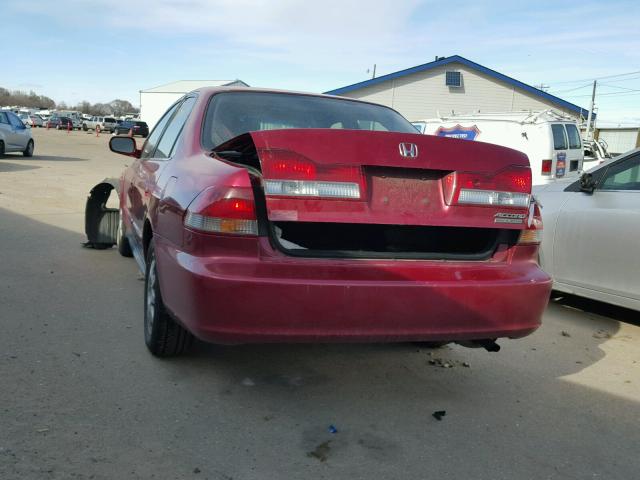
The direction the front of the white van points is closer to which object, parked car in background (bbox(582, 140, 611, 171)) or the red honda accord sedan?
the parked car in background

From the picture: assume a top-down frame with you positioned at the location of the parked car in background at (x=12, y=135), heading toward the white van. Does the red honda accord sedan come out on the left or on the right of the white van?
right

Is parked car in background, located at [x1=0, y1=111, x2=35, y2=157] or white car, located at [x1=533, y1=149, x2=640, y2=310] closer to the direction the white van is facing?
the parked car in background

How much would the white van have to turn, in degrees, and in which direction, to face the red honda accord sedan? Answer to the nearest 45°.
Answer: approximately 135° to its left

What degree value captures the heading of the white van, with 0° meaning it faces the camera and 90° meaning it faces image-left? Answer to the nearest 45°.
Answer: approximately 135°

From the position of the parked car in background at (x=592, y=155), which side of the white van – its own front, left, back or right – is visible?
right

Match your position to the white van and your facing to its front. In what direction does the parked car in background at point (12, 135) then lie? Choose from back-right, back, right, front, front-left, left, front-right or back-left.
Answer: front-left

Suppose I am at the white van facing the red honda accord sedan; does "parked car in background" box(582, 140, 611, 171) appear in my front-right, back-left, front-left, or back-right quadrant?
back-left

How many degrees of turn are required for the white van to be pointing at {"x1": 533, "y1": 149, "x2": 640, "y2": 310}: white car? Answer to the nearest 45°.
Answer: approximately 135° to its left

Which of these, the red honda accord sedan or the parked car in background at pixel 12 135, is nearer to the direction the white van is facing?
the parked car in background
